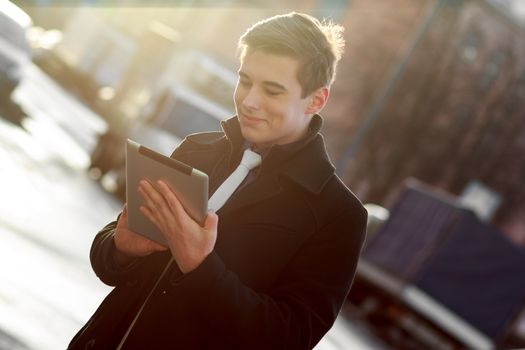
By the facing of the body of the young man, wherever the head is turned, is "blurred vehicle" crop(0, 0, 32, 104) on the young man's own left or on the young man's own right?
on the young man's own right

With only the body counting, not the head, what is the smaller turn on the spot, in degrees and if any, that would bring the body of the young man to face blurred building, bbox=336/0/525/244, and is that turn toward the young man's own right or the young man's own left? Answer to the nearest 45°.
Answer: approximately 135° to the young man's own right

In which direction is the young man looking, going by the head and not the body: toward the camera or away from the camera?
toward the camera

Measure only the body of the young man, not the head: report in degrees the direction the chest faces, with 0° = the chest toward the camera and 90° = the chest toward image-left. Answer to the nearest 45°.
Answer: approximately 45°

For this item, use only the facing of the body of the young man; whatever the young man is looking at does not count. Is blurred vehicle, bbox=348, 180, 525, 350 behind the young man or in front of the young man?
behind
